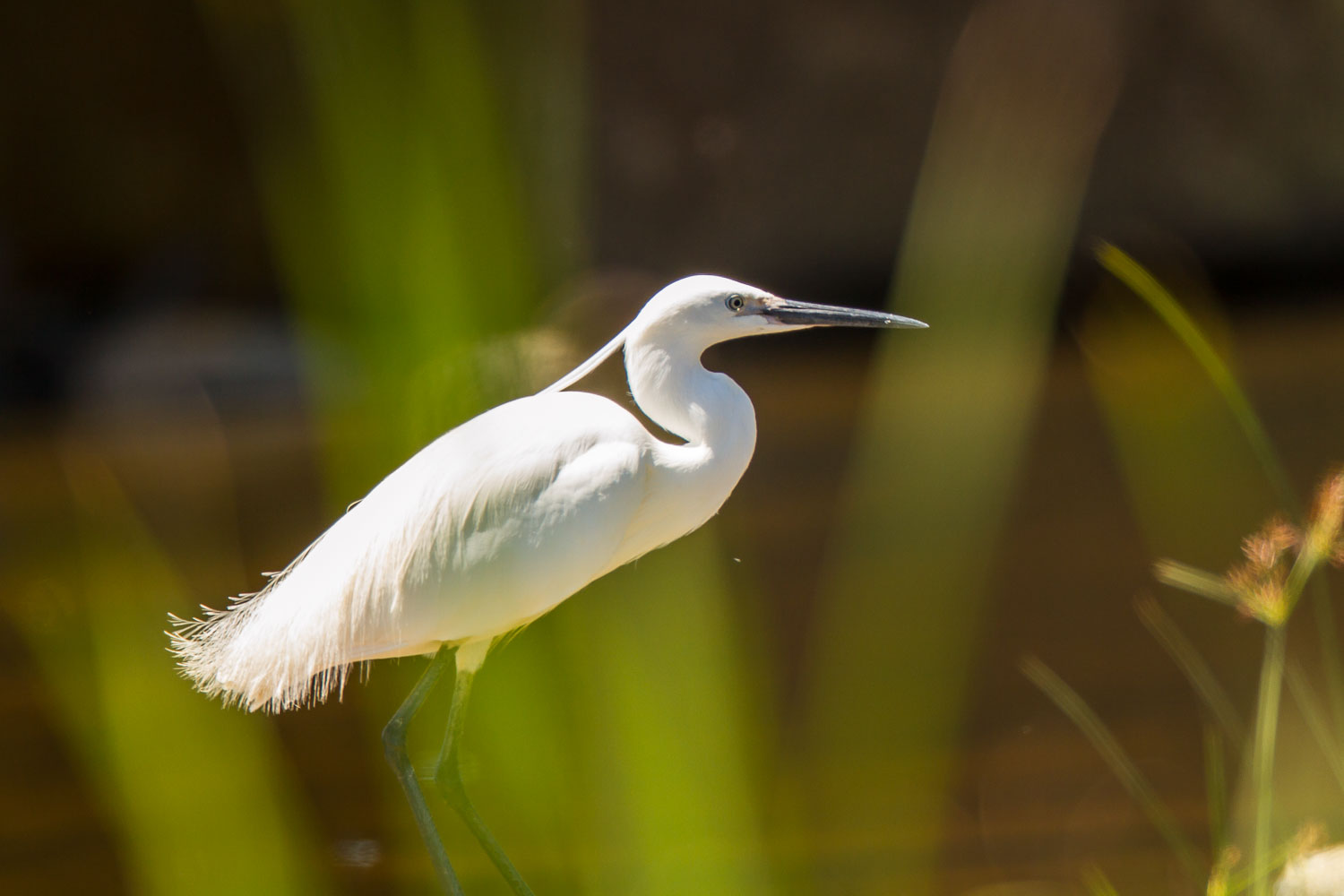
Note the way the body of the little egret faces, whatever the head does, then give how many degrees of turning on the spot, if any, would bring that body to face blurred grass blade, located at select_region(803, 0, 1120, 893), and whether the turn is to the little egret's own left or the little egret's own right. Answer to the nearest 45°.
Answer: approximately 90° to the little egret's own right

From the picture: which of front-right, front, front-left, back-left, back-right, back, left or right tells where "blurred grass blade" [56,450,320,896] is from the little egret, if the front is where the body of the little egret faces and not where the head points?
right

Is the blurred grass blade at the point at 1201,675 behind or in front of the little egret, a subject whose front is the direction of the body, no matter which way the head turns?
in front

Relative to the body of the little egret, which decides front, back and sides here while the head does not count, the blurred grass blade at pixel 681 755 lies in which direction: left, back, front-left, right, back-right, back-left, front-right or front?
right

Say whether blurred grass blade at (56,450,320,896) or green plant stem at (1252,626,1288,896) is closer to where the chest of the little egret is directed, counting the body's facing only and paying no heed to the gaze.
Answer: the green plant stem

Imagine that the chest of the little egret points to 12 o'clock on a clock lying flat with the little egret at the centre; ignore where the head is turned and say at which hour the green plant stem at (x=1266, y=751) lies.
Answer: The green plant stem is roughly at 2 o'clock from the little egret.

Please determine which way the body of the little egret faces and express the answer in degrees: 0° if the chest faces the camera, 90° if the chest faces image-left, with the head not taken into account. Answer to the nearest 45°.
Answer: approximately 270°
